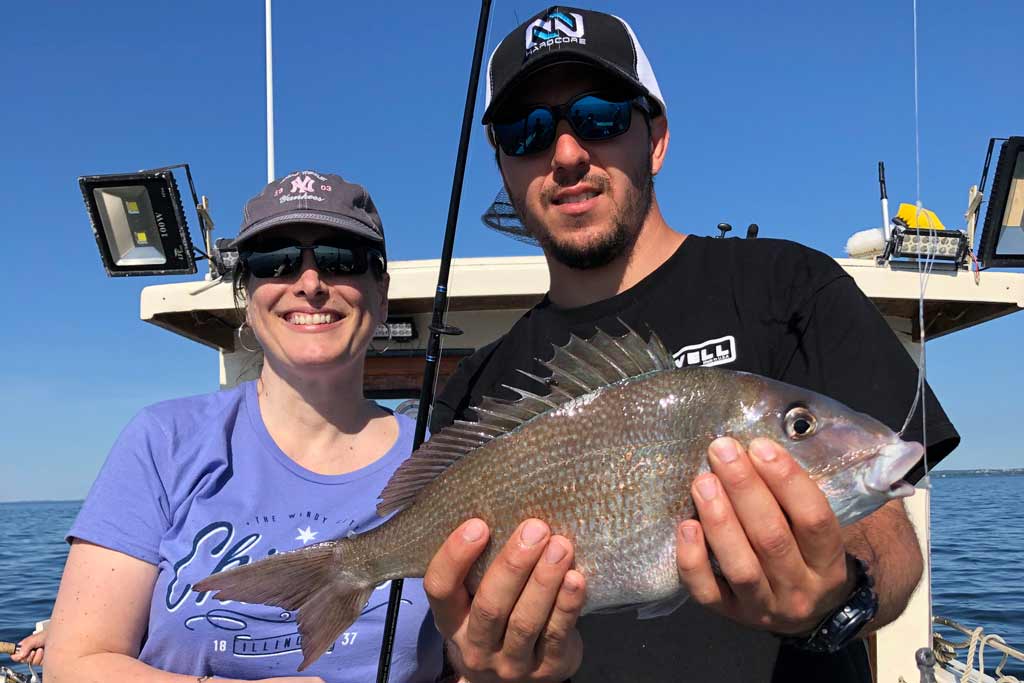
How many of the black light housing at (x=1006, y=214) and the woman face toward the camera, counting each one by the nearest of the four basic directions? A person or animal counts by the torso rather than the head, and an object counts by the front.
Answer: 2

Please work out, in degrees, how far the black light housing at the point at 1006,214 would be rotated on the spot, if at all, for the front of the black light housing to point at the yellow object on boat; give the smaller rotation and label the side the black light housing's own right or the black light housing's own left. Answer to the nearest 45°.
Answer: approximately 90° to the black light housing's own right

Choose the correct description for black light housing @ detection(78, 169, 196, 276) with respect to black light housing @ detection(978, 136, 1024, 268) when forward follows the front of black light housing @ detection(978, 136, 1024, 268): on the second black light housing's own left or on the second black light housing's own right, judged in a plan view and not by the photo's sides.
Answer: on the second black light housing's own right

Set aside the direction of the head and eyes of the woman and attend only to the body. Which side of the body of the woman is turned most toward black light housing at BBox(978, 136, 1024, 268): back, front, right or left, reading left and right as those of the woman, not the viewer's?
left

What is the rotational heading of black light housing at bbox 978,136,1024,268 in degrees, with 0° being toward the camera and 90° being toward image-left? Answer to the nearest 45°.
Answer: approximately 0°

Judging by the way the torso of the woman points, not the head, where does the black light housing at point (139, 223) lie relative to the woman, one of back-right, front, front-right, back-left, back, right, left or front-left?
back

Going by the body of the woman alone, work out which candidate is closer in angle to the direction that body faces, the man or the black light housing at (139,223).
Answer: the man

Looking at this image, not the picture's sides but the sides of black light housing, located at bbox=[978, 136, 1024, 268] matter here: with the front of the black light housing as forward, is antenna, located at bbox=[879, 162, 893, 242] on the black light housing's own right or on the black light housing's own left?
on the black light housing's own right
